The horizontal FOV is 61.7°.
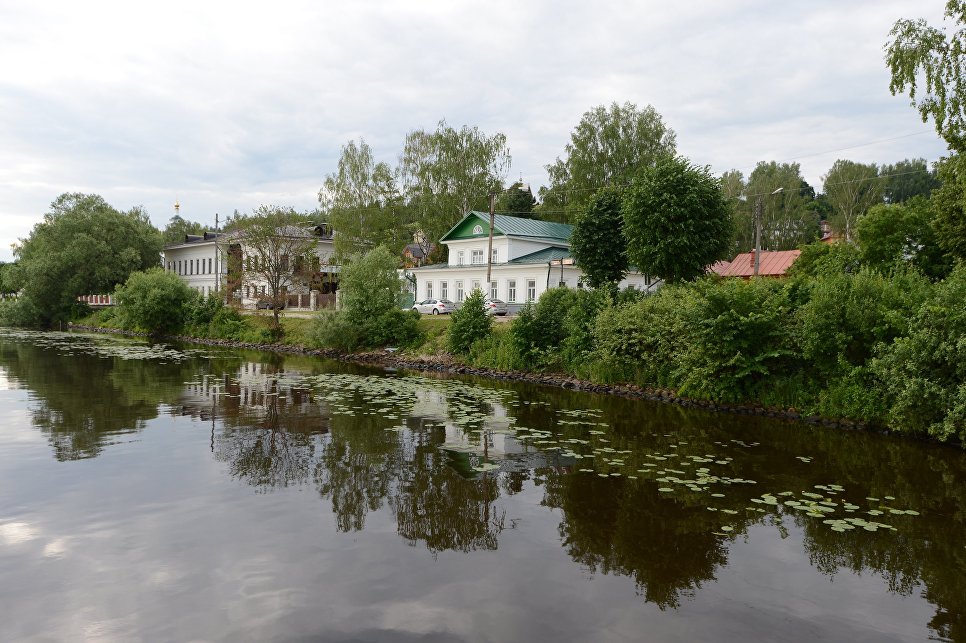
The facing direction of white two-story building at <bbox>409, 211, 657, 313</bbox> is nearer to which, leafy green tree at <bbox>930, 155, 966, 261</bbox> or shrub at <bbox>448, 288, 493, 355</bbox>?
the shrub

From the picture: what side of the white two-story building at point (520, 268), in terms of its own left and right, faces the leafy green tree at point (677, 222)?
left

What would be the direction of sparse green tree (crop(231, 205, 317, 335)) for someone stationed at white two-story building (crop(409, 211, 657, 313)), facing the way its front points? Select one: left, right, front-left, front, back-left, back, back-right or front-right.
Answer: front-right

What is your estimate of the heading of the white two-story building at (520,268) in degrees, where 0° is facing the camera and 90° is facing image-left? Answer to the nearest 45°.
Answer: approximately 45°

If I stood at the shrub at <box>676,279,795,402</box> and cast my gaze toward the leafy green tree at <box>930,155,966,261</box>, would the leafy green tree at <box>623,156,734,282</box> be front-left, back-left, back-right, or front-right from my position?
front-left

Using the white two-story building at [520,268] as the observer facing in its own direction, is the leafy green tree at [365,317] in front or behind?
in front

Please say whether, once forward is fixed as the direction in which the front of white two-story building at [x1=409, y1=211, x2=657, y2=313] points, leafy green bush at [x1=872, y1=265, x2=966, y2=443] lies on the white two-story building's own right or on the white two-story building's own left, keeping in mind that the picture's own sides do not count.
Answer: on the white two-story building's own left

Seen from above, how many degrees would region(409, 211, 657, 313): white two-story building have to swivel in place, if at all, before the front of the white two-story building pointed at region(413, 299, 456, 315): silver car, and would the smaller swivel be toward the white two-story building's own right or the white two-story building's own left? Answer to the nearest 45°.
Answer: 0° — it already faces it

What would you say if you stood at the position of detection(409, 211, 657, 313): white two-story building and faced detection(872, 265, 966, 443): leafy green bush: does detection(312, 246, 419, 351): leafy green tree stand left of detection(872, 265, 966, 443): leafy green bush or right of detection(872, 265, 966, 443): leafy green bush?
right

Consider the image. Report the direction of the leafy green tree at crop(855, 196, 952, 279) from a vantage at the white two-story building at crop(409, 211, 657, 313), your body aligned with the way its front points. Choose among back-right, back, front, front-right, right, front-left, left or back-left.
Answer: left
